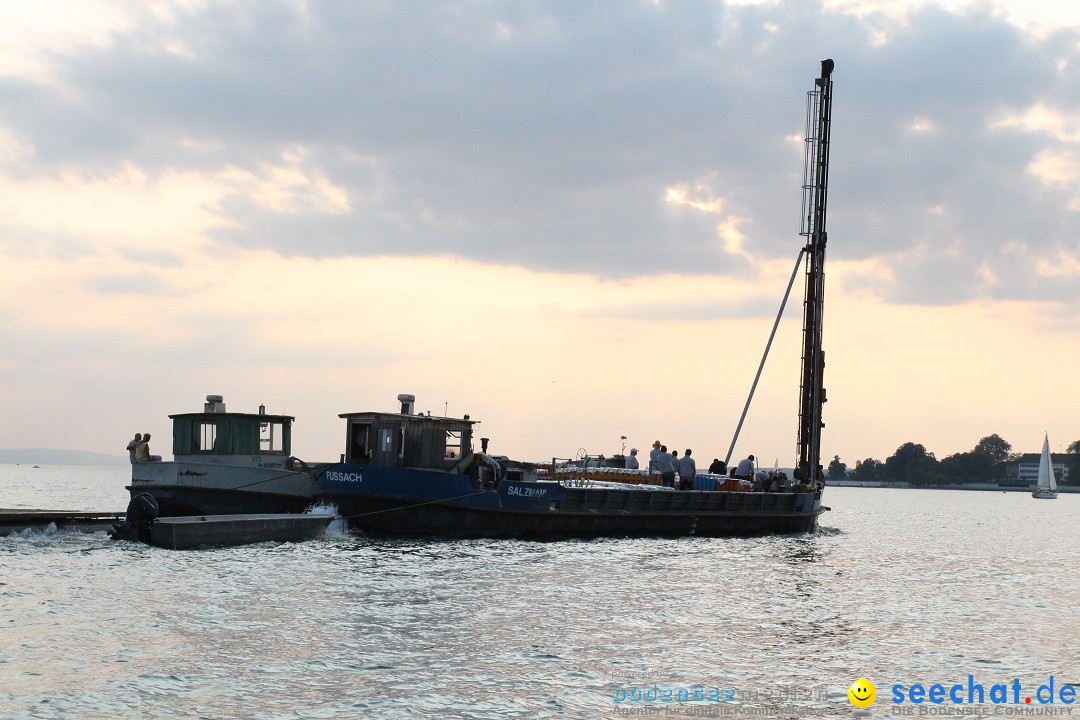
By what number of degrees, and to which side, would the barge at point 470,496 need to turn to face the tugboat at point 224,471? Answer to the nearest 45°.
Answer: approximately 180°

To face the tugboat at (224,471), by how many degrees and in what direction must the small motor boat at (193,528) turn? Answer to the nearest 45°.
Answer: approximately 90° to its left

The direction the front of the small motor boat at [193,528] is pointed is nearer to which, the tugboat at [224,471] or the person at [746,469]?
the person

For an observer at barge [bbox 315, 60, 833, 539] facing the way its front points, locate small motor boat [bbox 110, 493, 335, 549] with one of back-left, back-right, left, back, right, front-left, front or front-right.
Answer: back-right

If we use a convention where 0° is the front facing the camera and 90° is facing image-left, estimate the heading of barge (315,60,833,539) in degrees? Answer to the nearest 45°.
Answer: approximately 270°

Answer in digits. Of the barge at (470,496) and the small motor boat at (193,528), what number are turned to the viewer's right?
2

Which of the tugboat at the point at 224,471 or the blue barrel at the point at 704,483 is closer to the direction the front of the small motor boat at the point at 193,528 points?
the blue barrel

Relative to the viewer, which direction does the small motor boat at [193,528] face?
to the viewer's right
